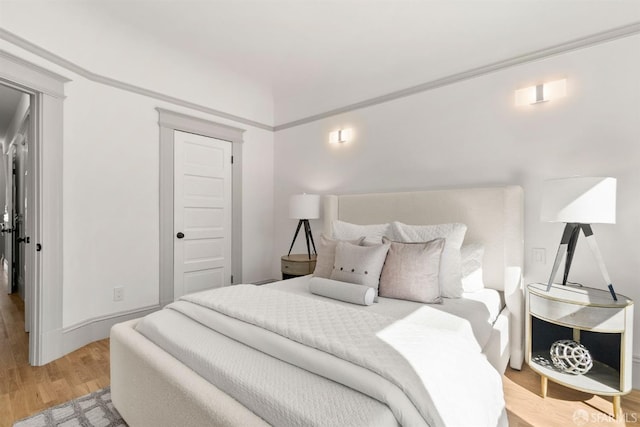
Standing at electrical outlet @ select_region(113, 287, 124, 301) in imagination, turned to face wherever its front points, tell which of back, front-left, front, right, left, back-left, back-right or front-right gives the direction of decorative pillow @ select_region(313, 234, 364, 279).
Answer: front-left

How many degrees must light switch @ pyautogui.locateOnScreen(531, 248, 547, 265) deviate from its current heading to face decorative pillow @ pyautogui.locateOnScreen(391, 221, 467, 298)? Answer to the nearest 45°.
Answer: approximately 45° to its right

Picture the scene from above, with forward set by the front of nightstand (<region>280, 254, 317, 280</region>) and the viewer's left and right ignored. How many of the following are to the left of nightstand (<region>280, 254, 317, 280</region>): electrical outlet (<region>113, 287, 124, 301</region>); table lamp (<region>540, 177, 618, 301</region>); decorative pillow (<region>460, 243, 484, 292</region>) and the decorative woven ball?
3

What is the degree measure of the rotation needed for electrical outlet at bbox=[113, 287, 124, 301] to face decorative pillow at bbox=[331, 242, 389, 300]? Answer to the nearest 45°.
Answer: approximately 45° to its left

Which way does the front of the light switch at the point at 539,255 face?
toward the camera

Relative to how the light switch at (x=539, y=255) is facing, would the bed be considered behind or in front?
in front

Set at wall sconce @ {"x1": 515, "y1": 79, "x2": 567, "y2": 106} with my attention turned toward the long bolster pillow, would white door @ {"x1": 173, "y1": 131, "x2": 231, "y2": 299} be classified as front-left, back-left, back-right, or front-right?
front-right

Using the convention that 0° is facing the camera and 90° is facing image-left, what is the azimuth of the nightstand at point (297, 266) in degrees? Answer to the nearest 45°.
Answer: approximately 45°

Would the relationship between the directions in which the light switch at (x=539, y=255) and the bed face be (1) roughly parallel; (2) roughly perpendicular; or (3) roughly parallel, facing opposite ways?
roughly parallel

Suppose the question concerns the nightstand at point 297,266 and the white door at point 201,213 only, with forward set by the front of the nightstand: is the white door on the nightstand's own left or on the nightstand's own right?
on the nightstand's own right

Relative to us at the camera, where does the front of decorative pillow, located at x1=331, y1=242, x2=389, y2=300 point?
facing the viewer and to the left of the viewer

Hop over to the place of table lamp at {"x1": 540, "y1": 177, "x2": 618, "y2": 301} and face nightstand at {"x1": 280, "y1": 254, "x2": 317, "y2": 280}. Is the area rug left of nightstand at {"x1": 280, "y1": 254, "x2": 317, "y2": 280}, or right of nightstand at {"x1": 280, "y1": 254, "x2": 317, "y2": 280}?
left

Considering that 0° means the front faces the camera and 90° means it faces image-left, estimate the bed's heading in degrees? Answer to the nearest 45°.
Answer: approximately 45°

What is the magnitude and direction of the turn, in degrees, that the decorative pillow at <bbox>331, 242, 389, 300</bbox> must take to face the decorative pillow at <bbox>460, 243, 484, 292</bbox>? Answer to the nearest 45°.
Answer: approximately 135° to its left

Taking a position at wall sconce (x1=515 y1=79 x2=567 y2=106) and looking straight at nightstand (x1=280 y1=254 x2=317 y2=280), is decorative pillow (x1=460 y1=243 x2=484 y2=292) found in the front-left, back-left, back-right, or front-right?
front-left

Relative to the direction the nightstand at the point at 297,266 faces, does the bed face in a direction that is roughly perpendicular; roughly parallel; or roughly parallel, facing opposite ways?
roughly parallel
